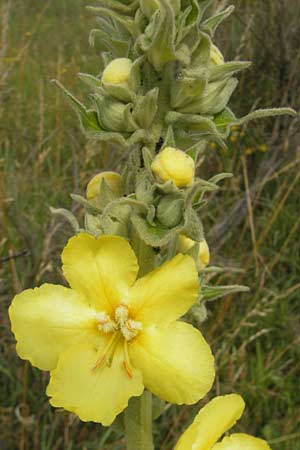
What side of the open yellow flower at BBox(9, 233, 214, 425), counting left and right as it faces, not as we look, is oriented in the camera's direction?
front

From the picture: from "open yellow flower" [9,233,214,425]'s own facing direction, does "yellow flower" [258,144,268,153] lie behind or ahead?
behind
